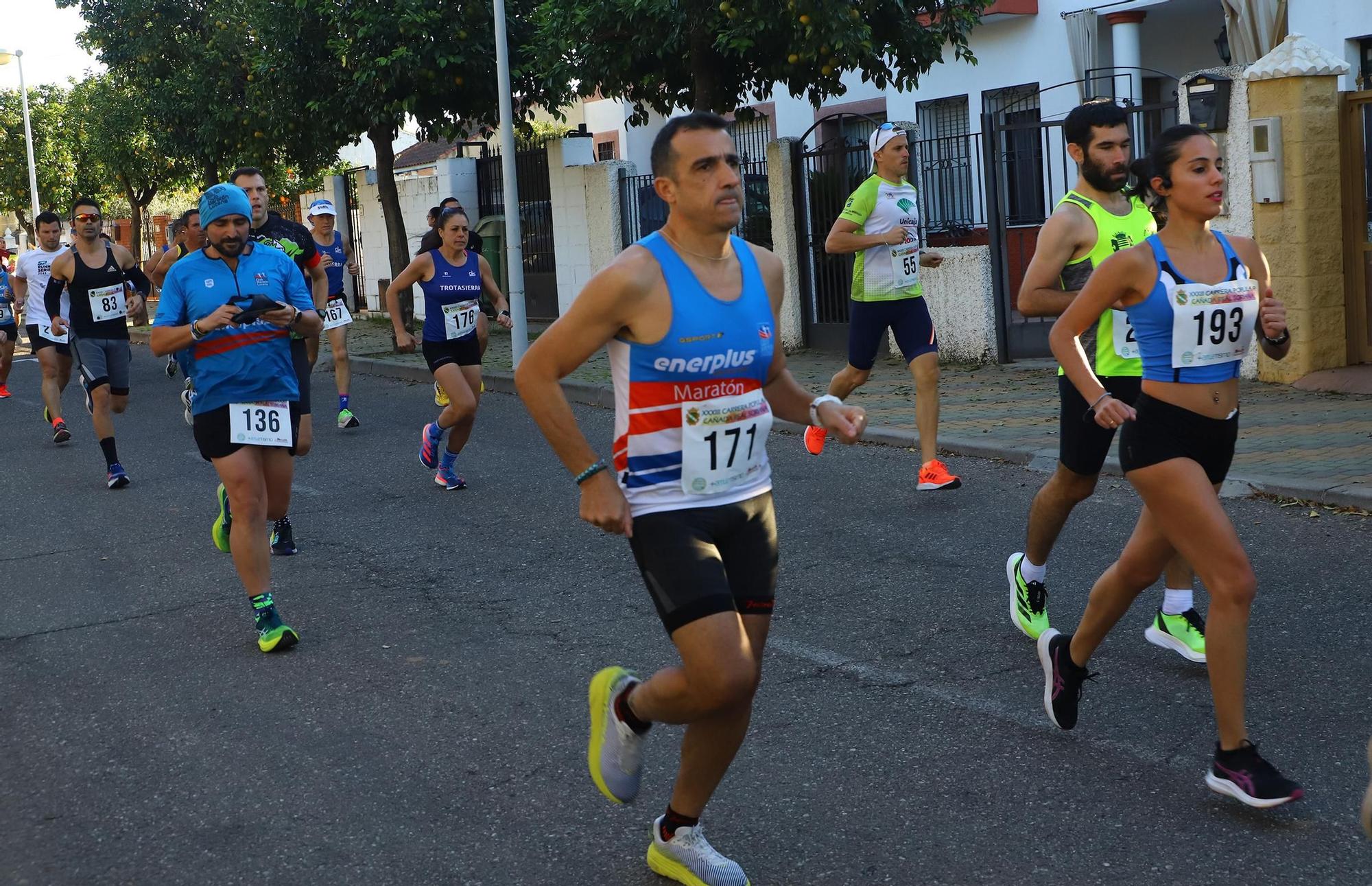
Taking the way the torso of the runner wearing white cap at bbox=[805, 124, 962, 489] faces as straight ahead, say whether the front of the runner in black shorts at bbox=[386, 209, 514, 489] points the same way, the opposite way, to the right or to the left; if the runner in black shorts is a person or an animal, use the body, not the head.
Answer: the same way

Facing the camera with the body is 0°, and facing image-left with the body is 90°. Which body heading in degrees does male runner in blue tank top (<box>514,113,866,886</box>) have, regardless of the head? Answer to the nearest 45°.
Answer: approximately 315°

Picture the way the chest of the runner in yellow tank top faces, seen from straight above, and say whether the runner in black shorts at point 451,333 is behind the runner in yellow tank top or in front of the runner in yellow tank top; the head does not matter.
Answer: behind

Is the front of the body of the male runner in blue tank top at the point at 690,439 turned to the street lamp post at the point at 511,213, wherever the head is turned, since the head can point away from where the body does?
no

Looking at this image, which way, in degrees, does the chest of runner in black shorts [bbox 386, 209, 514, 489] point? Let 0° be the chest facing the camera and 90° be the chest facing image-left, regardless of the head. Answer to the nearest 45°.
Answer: approximately 315°

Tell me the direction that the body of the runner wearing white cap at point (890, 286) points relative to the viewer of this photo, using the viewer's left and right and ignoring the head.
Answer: facing the viewer and to the right of the viewer

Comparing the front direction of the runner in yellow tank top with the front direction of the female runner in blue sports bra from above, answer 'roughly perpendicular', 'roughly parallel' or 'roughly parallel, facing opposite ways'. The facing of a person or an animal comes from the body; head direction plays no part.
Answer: roughly parallel

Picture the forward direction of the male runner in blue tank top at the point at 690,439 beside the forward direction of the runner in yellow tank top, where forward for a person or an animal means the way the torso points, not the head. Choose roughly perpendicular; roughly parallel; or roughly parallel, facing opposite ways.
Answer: roughly parallel

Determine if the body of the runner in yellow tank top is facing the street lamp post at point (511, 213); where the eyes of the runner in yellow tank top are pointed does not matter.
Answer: no

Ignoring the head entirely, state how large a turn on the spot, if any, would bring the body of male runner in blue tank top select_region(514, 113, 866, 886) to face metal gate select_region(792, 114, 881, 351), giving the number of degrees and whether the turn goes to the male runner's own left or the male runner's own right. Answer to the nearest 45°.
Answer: approximately 135° to the male runner's own left

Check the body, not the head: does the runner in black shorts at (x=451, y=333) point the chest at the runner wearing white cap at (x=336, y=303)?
no

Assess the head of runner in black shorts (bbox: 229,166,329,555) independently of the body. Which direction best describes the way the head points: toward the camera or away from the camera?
toward the camera

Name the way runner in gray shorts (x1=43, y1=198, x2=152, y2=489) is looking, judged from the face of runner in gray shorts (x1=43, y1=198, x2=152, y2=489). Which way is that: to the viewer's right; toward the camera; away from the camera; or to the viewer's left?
toward the camera

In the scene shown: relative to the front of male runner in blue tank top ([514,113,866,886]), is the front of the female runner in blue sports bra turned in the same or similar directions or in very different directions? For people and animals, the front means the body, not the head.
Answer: same or similar directions

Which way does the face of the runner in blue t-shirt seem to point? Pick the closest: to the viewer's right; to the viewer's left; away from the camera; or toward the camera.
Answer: toward the camera

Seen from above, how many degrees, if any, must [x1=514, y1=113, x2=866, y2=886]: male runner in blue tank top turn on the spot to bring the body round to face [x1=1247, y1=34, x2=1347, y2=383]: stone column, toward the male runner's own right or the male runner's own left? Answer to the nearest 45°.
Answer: approximately 90° to the male runner's own left
